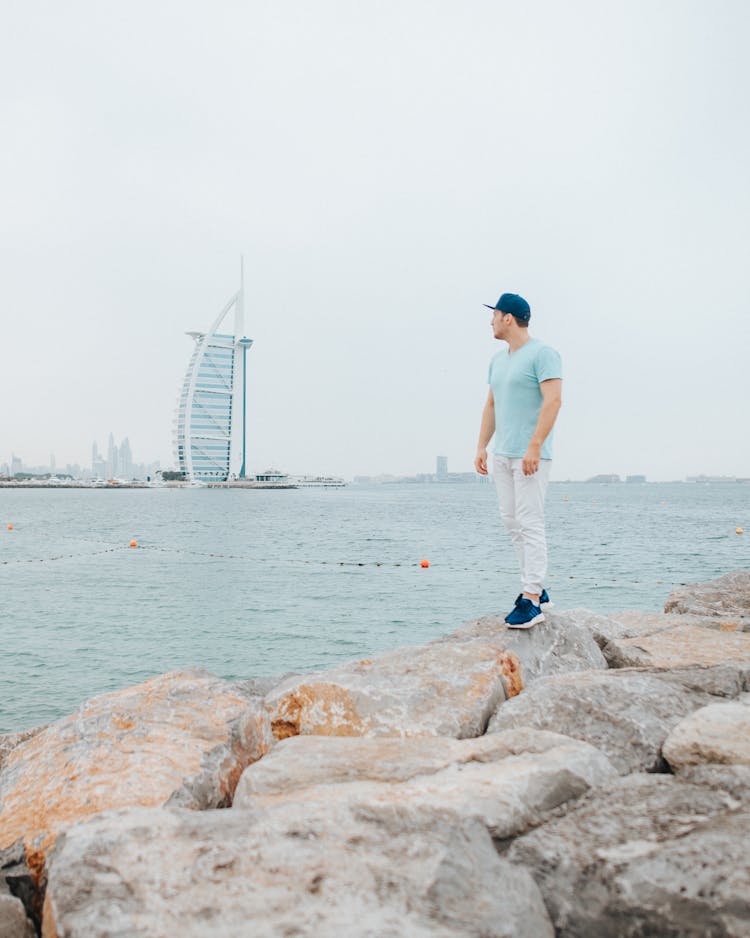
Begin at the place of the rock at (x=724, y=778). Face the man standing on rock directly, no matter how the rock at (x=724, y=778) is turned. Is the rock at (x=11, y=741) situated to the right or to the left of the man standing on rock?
left

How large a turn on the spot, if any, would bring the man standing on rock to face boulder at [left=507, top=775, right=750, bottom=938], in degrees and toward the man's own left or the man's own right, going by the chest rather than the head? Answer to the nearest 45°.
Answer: approximately 45° to the man's own left

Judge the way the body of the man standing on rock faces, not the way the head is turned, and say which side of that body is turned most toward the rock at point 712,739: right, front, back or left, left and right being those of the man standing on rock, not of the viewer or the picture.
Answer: left

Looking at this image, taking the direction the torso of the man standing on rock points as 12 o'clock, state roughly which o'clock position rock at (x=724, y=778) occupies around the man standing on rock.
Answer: The rock is roughly at 10 o'clock from the man standing on rock.

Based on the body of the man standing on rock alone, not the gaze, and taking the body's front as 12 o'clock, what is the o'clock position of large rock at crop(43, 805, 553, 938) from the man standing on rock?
The large rock is roughly at 11 o'clock from the man standing on rock.

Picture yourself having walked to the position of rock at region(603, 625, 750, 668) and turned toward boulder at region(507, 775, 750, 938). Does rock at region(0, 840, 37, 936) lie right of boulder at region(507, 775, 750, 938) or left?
right

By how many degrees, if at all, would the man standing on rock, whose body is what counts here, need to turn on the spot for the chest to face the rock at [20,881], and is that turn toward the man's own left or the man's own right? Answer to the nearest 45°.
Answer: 0° — they already face it

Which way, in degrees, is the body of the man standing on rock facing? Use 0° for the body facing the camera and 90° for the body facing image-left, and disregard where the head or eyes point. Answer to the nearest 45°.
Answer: approximately 45°

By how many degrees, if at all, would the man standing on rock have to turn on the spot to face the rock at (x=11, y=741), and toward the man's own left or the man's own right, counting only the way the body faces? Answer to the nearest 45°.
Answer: approximately 45° to the man's own right

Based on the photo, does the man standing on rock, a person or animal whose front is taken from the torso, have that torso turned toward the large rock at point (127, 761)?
yes
